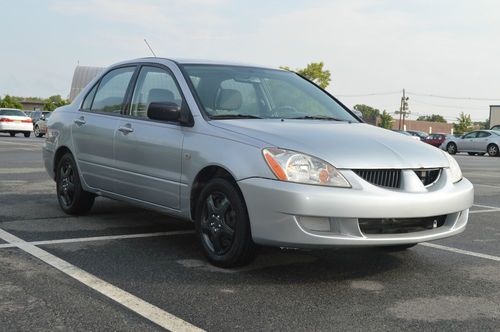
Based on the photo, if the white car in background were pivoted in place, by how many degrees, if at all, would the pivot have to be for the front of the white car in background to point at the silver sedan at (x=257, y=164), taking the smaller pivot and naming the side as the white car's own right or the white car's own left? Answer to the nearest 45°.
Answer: approximately 180°

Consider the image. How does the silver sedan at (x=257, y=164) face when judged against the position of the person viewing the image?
facing the viewer and to the right of the viewer

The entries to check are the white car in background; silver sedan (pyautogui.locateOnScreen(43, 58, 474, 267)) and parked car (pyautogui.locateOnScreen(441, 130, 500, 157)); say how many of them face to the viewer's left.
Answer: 1

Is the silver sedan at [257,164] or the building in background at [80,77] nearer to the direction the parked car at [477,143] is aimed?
the building in background

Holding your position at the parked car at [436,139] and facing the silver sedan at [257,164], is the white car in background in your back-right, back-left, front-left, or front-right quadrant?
front-right

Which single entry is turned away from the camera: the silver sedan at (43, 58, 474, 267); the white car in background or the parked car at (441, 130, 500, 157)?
the white car in background

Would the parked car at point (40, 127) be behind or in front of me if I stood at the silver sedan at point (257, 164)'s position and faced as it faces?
behind

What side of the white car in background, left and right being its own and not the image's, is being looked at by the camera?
back

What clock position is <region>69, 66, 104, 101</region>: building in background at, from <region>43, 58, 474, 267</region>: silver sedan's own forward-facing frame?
The building in background is roughly at 7 o'clock from the silver sedan.

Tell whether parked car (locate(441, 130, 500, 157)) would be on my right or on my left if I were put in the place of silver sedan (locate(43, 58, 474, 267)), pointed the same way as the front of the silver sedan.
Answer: on my left

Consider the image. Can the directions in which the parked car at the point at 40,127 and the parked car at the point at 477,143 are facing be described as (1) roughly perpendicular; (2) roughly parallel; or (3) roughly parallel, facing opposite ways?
roughly perpendicular

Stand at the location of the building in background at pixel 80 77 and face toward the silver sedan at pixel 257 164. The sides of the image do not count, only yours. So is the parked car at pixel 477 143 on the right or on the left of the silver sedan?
left

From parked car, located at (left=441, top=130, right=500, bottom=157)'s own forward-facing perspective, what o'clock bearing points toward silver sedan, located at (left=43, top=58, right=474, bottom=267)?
The silver sedan is roughly at 9 o'clock from the parked car.

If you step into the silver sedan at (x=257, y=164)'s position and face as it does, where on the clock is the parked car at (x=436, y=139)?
The parked car is roughly at 8 o'clock from the silver sedan.

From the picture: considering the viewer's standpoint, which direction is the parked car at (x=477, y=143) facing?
facing to the left of the viewer
